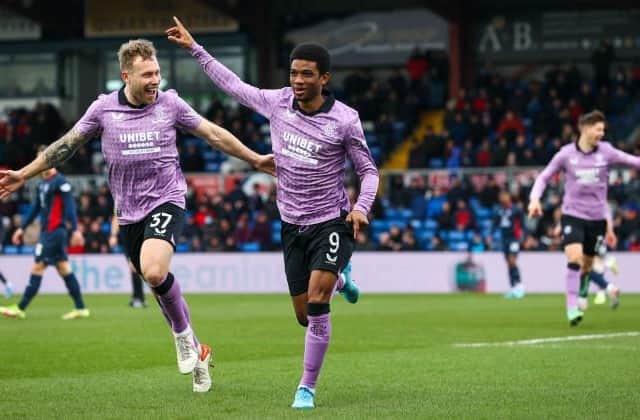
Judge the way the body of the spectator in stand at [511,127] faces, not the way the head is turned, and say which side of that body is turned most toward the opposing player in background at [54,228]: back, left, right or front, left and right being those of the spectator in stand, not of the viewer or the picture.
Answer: front

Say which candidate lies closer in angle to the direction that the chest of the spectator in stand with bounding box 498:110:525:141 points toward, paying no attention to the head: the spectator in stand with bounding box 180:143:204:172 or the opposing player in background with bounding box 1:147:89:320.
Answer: the opposing player in background

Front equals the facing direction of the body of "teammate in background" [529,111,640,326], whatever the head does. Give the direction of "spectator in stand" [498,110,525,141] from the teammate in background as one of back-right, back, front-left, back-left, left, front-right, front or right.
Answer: back

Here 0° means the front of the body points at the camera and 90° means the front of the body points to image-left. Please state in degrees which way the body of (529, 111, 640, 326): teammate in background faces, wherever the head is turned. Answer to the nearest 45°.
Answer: approximately 0°

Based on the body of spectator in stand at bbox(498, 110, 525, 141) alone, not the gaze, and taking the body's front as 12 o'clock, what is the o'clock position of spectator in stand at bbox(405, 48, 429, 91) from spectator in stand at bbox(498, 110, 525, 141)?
spectator in stand at bbox(405, 48, 429, 91) is roughly at 5 o'clock from spectator in stand at bbox(498, 110, 525, 141).

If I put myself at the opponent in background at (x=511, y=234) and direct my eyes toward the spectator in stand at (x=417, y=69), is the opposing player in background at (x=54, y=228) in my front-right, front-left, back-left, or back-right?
back-left

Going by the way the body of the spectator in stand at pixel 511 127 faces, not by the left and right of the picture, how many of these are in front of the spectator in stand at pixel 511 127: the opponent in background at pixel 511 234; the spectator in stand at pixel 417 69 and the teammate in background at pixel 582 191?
2

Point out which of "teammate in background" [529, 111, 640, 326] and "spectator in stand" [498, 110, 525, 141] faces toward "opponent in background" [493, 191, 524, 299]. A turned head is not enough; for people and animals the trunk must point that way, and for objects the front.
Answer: the spectator in stand

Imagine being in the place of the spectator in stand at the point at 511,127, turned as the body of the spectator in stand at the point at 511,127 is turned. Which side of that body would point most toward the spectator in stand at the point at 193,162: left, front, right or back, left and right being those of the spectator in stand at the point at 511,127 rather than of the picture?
right

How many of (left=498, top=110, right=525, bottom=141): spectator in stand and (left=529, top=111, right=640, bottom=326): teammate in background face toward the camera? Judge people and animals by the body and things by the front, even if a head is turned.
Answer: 2

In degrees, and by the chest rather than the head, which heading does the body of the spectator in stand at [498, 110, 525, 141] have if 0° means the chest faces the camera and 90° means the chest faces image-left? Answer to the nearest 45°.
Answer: approximately 0°
